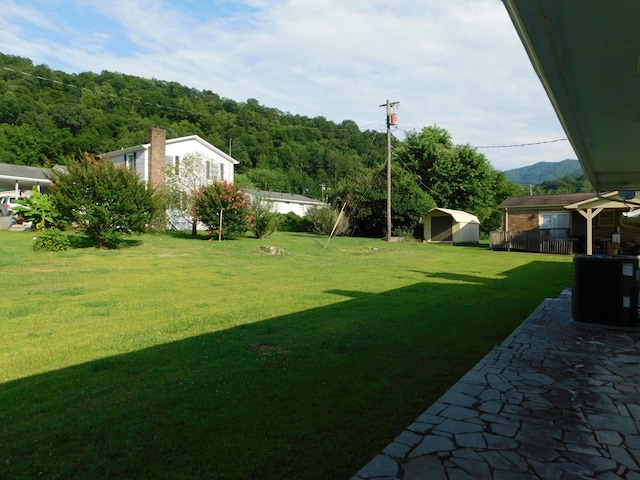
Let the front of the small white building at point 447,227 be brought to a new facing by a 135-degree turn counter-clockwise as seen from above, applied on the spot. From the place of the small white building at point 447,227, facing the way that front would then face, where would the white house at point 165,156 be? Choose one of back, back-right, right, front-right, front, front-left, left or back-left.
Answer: back

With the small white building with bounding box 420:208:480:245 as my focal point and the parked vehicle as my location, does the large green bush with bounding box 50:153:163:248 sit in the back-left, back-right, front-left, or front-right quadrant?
front-right

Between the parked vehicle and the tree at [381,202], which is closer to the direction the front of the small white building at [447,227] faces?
the parked vehicle

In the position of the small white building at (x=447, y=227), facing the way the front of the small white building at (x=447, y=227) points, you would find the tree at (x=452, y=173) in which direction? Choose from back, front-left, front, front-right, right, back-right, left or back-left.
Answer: back-right

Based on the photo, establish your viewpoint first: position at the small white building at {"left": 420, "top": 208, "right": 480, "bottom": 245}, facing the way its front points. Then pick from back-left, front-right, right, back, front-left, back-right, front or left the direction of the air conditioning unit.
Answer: front-left

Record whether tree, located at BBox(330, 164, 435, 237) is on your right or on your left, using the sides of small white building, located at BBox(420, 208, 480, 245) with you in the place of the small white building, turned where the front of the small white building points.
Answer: on your right

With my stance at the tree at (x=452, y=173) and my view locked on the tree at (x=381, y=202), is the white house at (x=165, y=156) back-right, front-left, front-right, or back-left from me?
front-right

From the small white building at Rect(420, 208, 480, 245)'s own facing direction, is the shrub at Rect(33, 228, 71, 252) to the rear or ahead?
ahead
